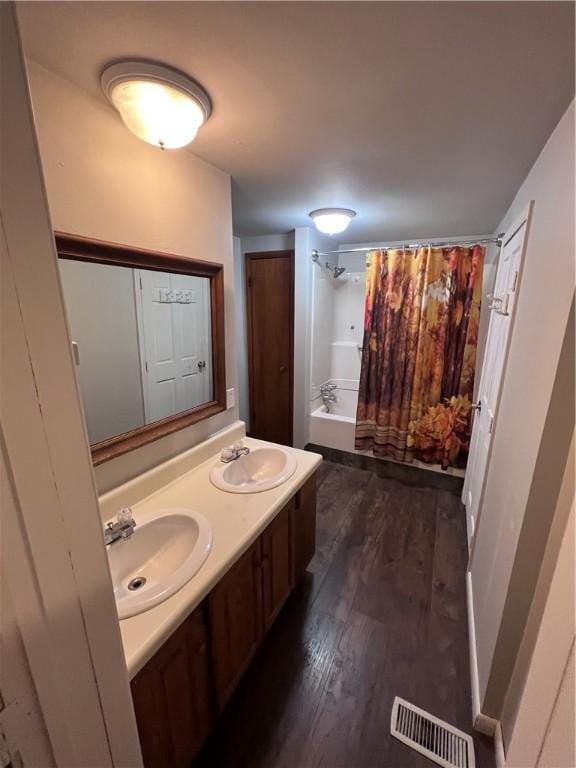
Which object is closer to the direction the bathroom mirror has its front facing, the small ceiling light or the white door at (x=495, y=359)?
the white door

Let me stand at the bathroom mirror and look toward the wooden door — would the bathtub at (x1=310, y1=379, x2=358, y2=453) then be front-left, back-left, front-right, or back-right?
front-right

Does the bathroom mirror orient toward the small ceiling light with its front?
no

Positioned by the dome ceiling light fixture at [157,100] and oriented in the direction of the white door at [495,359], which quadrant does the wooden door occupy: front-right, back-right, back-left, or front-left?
front-left

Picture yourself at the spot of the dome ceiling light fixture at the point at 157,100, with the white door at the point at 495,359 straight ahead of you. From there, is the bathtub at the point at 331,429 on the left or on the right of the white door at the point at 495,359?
left

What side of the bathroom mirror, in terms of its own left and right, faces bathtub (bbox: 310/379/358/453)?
left

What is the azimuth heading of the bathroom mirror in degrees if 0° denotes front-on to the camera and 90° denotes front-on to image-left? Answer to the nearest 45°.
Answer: approximately 315°

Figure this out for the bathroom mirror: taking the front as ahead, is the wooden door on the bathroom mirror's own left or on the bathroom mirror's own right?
on the bathroom mirror's own left

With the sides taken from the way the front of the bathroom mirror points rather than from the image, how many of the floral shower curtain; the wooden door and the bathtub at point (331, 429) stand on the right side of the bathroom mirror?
0

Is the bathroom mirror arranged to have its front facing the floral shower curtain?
no

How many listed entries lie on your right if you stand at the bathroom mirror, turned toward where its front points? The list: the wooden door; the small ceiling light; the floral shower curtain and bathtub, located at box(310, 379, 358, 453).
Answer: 0
